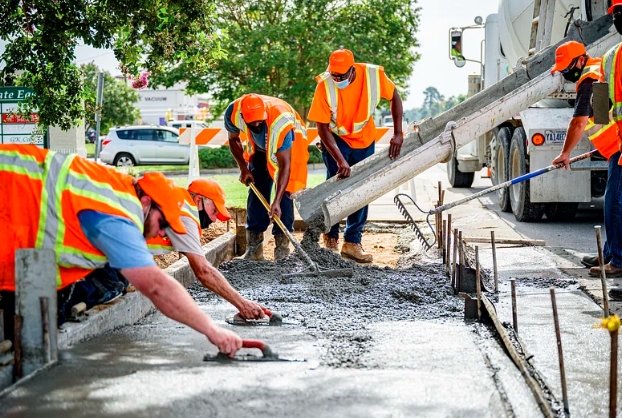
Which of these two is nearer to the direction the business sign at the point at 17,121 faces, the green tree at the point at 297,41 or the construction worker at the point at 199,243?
the construction worker

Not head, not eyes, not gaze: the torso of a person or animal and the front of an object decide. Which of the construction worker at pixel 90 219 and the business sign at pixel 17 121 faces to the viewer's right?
the construction worker

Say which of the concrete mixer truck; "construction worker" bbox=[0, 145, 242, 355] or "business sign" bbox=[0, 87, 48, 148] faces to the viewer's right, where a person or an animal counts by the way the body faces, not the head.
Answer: the construction worker

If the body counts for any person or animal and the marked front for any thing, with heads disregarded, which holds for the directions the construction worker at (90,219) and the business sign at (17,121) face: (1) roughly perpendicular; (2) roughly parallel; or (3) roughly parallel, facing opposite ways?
roughly perpendicular

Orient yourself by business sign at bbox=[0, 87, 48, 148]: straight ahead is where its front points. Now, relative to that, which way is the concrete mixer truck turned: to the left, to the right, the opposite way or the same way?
the opposite way

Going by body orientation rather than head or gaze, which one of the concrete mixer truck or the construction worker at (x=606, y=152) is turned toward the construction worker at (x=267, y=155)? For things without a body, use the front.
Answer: the construction worker at (x=606, y=152)

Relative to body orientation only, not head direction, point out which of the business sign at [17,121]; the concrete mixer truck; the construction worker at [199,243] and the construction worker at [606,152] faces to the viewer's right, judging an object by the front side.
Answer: the construction worker at [199,243]

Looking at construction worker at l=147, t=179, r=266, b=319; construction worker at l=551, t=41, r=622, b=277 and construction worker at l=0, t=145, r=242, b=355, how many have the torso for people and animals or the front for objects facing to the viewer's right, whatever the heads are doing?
2

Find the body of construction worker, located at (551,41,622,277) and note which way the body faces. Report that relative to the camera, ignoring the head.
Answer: to the viewer's left

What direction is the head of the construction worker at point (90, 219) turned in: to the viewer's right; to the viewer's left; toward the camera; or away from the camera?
to the viewer's right

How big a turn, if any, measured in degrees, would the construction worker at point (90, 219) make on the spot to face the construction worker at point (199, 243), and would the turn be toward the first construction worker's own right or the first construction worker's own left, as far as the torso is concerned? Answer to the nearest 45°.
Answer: approximately 45° to the first construction worker's own left

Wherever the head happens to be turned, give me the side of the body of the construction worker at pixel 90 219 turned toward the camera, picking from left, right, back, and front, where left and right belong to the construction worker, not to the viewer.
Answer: right
